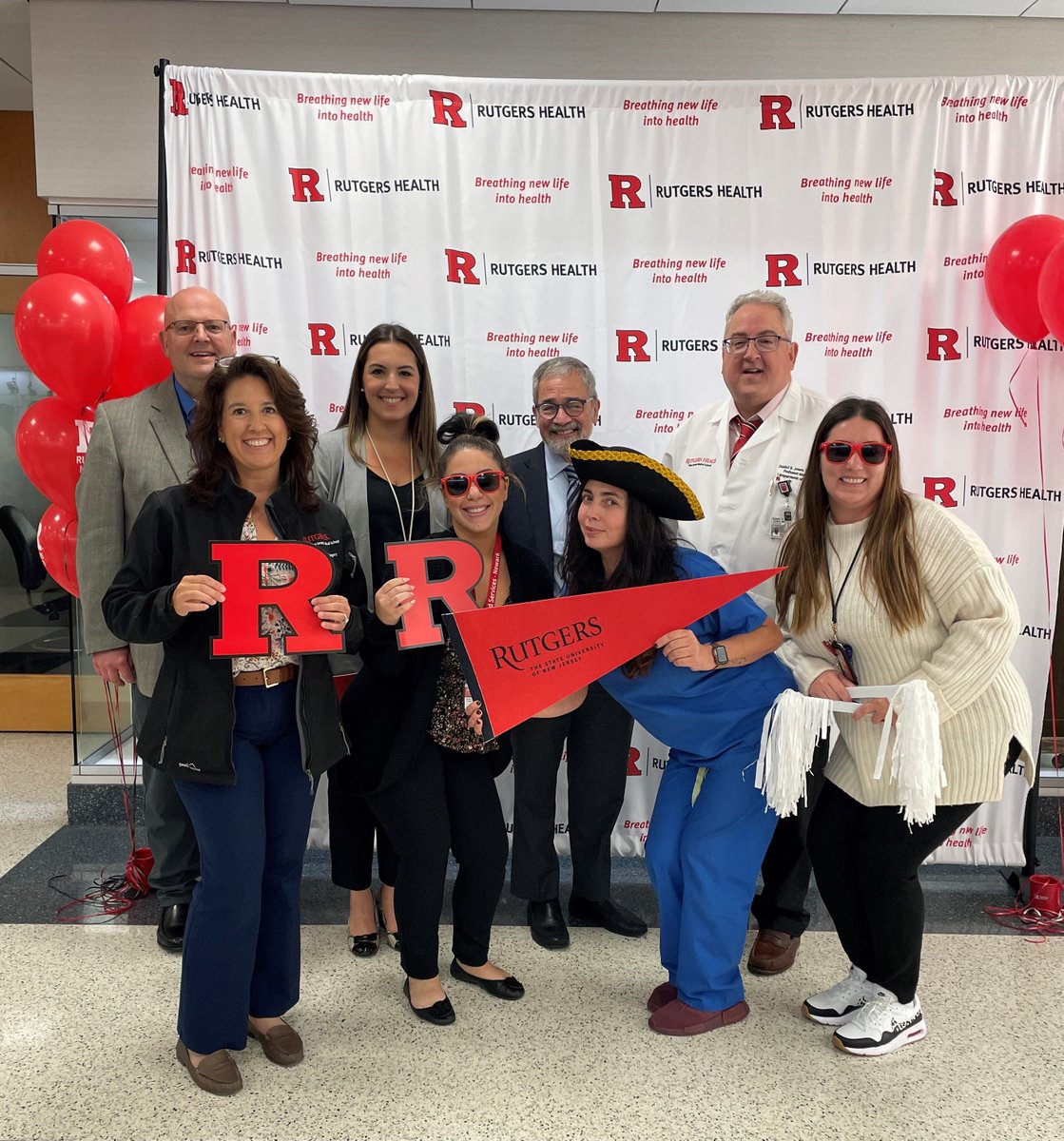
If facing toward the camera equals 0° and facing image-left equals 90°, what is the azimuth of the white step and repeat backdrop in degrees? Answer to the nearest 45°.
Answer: approximately 0°

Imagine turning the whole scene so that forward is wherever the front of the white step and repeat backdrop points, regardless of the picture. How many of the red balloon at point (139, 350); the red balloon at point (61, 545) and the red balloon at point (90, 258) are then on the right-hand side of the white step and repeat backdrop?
3

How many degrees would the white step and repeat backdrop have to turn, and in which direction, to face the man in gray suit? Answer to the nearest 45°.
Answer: approximately 45° to its right

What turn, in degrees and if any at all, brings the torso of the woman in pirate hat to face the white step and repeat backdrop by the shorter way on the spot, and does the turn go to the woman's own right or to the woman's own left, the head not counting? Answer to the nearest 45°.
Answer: approximately 135° to the woman's own right

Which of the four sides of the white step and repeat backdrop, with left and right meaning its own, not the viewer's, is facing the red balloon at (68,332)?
right
